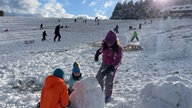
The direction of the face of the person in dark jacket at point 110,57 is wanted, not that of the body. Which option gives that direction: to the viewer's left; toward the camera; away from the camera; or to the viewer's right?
toward the camera

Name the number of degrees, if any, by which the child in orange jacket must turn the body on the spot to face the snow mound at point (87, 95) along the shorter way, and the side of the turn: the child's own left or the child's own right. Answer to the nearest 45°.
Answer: approximately 45° to the child's own right

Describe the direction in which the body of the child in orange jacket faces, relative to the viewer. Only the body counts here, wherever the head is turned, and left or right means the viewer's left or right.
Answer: facing away from the viewer and to the right of the viewer

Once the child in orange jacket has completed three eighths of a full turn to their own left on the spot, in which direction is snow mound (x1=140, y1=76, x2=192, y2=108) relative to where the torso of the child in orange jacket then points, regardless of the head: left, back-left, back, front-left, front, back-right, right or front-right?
back

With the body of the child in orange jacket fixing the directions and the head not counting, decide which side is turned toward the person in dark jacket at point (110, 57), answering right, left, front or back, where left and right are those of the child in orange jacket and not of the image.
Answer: front

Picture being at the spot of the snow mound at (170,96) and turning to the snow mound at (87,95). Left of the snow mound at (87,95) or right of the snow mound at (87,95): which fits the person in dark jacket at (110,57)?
right
